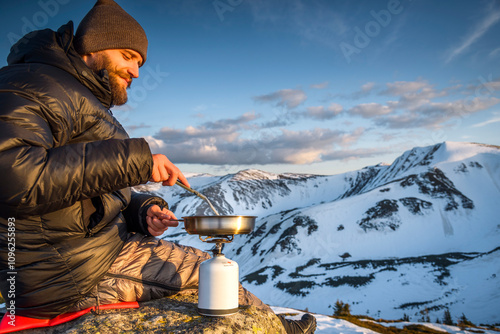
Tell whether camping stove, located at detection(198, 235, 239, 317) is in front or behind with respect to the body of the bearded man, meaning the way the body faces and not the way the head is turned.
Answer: in front

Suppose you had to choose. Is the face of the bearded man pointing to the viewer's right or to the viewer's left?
to the viewer's right

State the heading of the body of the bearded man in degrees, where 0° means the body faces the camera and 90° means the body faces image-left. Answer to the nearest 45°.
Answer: approximately 270°
